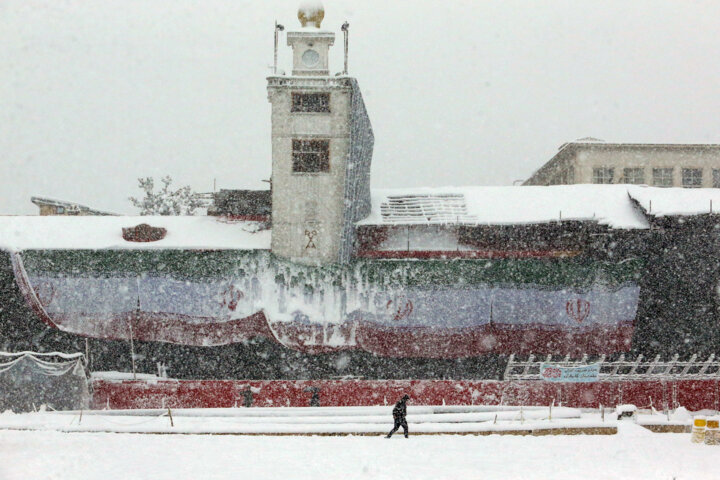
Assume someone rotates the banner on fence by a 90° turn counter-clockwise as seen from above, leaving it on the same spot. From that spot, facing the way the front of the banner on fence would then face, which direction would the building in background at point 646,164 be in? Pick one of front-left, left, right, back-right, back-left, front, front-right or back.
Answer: left

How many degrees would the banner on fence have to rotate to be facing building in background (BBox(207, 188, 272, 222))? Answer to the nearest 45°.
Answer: approximately 90° to its right

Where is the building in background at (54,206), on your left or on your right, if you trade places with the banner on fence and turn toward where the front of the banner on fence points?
on your right

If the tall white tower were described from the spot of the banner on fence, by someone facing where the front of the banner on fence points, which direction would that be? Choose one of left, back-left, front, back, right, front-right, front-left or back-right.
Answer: right

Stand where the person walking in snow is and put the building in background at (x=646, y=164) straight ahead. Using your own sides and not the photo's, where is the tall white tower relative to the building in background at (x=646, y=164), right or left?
left

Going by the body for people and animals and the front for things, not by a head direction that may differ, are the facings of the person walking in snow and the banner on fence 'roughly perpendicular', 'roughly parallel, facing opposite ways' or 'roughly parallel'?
roughly perpendicular

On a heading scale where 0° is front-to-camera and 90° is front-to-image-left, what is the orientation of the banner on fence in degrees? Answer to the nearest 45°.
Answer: approximately 0°
